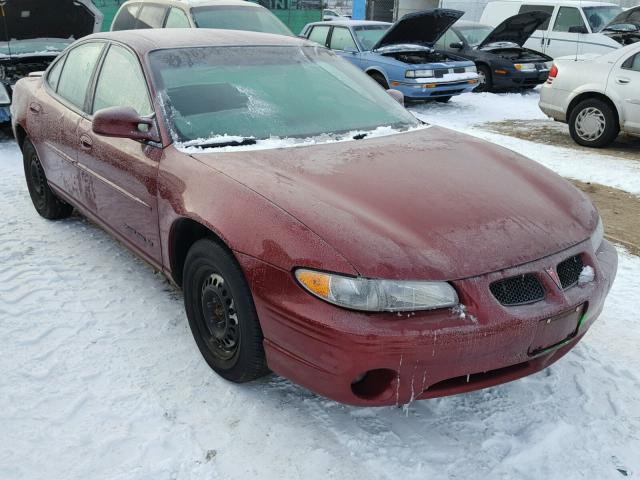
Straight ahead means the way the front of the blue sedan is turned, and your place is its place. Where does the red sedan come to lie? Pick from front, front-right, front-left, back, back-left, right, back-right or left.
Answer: front-right

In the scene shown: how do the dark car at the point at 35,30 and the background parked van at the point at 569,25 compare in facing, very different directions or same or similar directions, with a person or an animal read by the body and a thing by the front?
same or similar directions

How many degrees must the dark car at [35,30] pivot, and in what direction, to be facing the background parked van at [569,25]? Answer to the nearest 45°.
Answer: approximately 90° to its left

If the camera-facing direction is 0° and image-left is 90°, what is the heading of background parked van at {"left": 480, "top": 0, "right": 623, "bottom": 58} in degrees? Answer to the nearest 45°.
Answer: approximately 315°

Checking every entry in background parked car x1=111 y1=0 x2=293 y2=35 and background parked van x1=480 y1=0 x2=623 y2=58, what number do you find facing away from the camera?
0

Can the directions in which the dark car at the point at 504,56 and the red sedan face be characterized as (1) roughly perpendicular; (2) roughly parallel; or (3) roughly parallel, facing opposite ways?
roughly parallel

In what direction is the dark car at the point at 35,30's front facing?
toward the camera

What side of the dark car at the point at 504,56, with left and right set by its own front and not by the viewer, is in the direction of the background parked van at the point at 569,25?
left

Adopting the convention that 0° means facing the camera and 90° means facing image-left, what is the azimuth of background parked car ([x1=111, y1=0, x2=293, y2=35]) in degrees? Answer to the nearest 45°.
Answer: approximately 315°

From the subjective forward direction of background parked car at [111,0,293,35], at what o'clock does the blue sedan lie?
The blue sedan is roughly at 10 o'clock from the background parked car.

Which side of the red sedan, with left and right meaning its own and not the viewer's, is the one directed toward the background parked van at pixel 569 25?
left

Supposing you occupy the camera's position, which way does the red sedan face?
facing the viewer and to the right of the viewer
